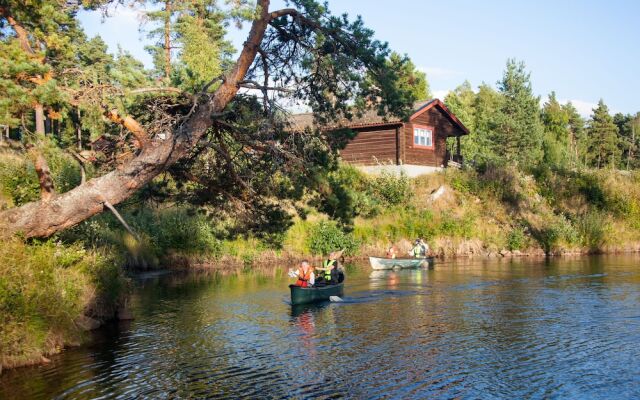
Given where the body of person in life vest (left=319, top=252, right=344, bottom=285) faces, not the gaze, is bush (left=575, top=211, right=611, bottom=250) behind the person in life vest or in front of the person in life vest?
behind

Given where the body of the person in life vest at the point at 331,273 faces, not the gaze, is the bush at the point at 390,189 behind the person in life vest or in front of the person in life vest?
behind

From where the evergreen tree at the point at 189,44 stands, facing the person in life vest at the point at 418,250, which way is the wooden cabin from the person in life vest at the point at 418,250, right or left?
left

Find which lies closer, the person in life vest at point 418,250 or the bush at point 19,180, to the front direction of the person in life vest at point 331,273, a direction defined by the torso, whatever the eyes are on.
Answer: the bush

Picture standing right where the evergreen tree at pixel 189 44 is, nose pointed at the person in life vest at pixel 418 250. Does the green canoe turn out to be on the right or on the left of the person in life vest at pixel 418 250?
right

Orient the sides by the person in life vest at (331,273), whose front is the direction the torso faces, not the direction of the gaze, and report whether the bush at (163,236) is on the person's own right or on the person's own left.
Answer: on the person's own right

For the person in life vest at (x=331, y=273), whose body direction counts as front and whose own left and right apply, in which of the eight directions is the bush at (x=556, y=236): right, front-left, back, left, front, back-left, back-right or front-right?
back

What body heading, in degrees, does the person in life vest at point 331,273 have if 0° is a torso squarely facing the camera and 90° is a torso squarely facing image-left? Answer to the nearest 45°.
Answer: approximately 45°

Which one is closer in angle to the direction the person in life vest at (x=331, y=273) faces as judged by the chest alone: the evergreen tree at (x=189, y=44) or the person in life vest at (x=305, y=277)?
the person in life vest

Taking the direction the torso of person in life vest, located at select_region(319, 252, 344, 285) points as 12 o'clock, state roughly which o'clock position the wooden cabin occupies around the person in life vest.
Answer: The wooden cabin is roughly at 5 o'clock from the person in life vest.

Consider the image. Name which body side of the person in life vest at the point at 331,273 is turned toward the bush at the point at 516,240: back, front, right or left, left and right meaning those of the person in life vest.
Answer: back

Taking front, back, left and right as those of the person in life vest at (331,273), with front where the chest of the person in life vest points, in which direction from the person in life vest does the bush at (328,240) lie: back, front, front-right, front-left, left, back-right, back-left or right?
back-right
